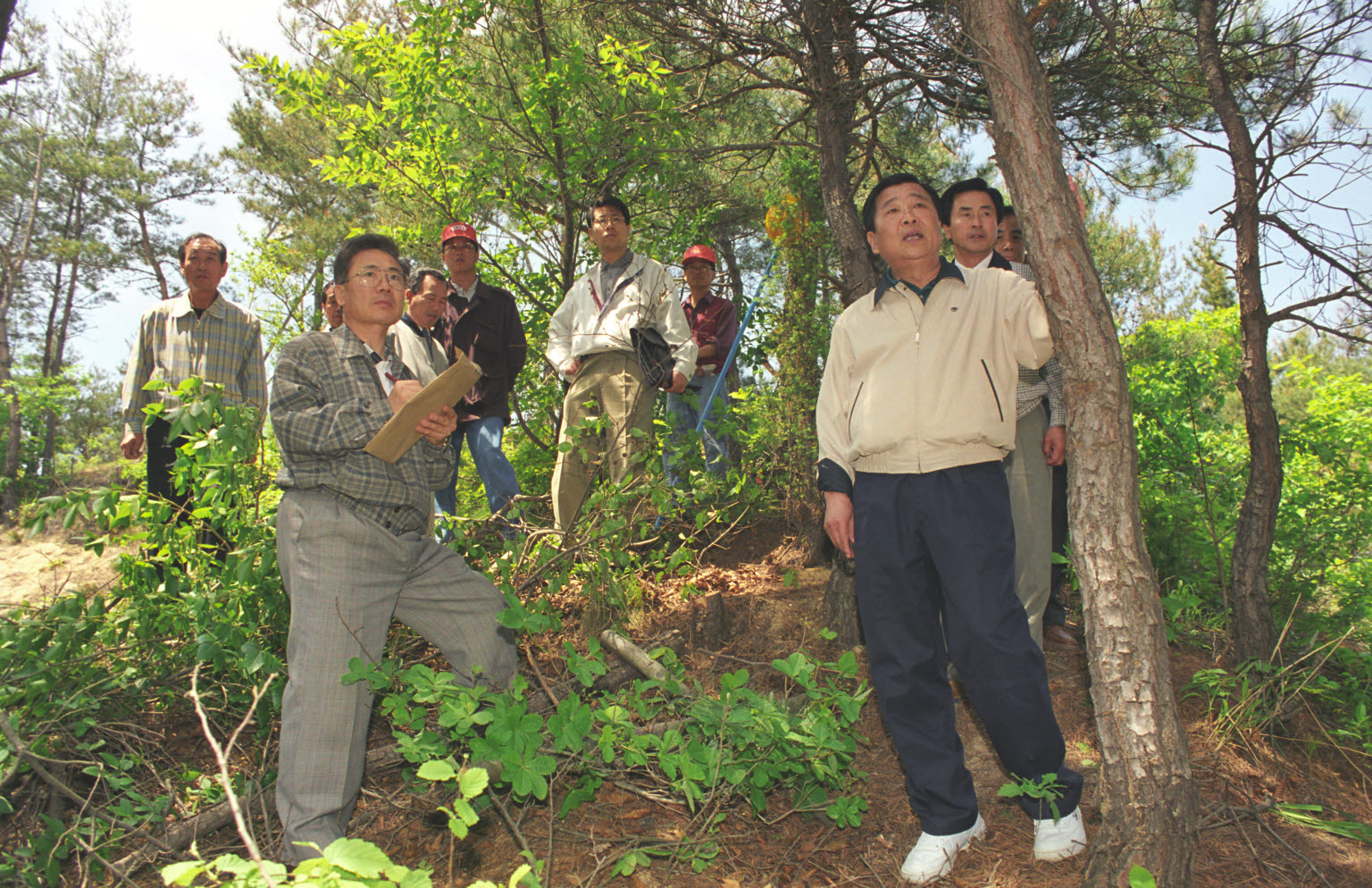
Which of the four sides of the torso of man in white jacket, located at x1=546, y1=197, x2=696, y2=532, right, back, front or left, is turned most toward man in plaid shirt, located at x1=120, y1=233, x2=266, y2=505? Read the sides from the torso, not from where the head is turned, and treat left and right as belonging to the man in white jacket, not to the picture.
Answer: right

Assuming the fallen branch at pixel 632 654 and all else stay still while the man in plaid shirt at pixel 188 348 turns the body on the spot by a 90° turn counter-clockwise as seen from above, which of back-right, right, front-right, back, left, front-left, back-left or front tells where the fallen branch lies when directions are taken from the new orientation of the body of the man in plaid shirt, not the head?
front-right

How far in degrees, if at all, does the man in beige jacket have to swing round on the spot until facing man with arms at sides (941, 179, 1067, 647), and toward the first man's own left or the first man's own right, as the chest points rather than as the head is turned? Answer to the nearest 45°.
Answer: approximately 180°

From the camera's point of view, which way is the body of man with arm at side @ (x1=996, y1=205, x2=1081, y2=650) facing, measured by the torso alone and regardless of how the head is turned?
toward the camera

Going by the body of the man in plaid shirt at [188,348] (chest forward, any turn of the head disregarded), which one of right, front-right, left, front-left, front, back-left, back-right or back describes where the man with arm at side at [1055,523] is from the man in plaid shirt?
front-left

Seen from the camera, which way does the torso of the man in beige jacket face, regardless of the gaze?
toward the camera

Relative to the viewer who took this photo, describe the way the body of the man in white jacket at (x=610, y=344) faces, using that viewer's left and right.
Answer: facing the viewer

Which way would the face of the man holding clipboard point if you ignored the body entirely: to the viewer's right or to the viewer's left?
to the viewer's right

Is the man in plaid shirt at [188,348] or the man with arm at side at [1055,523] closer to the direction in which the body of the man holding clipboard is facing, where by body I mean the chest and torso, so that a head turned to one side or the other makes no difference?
the man with arm at side

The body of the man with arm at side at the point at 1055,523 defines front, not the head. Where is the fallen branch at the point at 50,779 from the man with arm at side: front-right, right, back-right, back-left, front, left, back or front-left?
front-right

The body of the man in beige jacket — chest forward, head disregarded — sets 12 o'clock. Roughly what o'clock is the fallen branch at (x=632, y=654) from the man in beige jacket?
The fallen branch is roughly at 4 o'clock from the man in beige jacket.

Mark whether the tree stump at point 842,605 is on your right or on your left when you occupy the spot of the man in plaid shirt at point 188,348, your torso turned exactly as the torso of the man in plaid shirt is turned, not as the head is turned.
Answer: on your left
